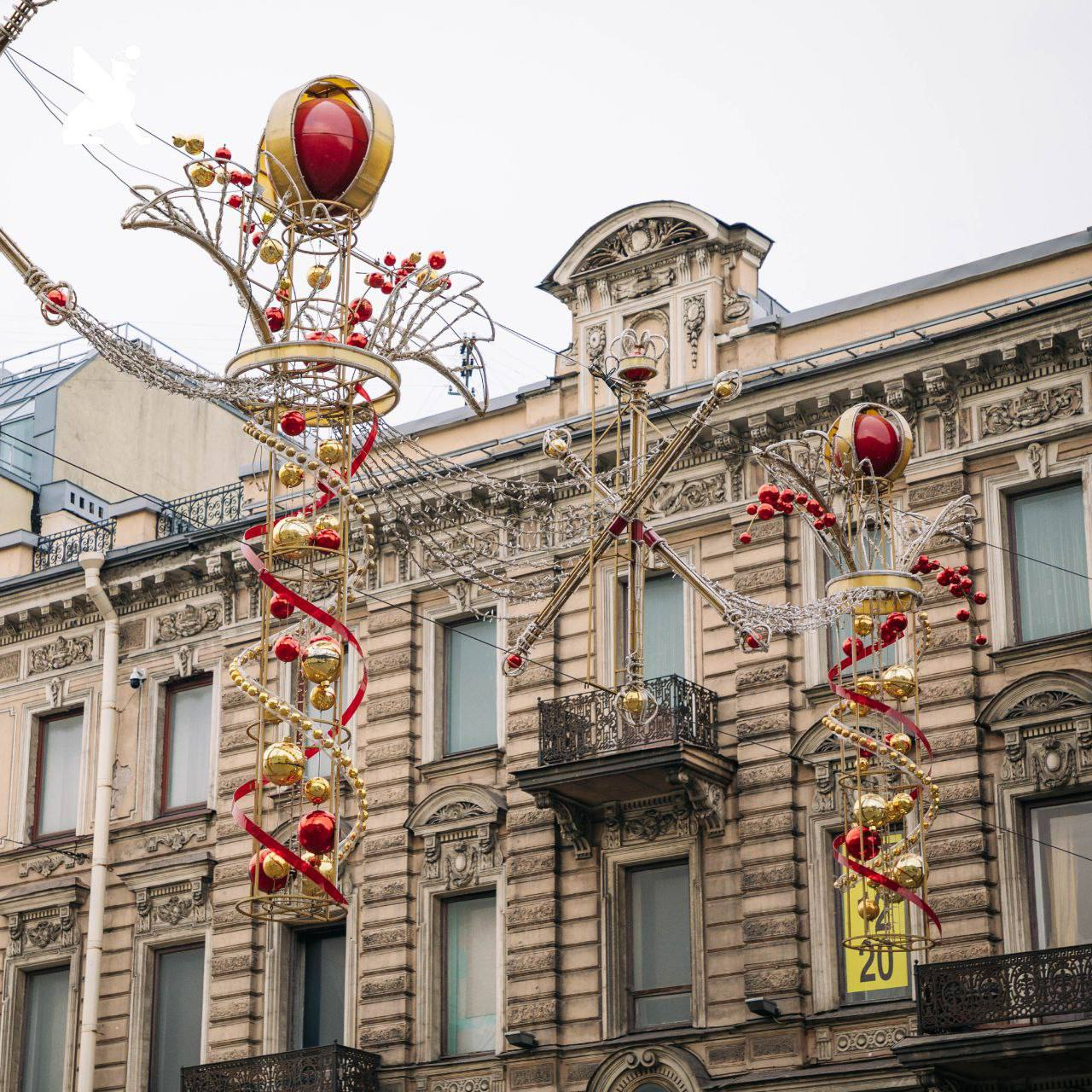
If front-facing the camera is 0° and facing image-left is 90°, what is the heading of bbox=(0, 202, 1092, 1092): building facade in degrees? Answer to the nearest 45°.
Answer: approximately 45°

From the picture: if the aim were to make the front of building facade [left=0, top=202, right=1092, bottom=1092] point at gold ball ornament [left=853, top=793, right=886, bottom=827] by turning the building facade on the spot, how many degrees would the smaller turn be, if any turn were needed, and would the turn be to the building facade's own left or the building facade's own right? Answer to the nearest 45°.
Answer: approximately 45° to the building facade's own left
